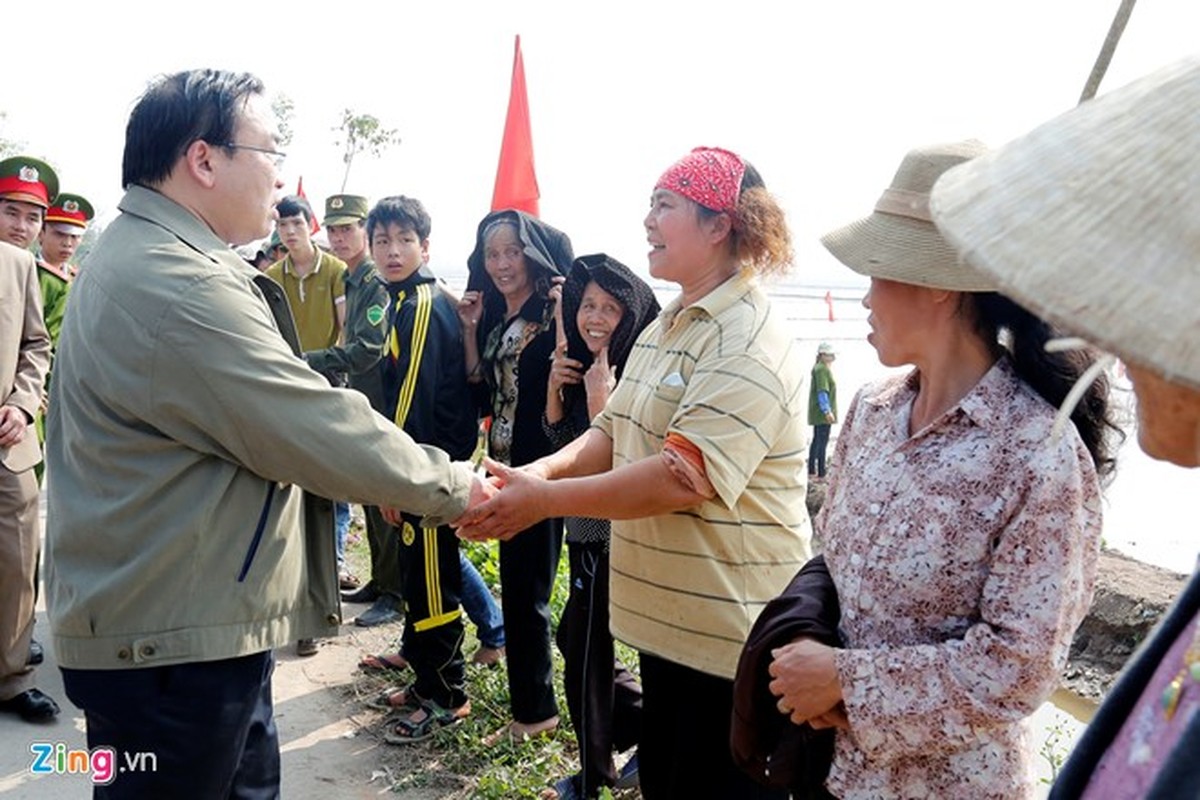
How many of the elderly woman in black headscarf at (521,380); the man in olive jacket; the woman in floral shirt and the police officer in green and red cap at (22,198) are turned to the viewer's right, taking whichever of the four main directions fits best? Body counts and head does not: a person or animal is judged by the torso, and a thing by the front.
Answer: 1

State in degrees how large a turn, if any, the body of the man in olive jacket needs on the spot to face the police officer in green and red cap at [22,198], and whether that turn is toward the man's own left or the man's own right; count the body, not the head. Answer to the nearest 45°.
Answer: approximately 90° to the man's own left

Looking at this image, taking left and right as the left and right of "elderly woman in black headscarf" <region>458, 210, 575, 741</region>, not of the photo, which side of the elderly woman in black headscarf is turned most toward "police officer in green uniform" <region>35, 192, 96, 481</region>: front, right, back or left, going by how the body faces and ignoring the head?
right

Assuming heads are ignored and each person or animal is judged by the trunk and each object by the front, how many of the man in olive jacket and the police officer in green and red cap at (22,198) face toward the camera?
1

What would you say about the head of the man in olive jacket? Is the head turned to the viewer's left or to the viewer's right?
to the viewer's right

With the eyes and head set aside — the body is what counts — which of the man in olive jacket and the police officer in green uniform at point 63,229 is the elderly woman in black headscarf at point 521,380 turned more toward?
the man in olive jacket

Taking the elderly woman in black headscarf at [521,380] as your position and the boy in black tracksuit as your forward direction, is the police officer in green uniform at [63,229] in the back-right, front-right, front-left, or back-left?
front-right

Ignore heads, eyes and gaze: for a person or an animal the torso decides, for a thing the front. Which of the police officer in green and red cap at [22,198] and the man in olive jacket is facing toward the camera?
the police officer in green and red cap

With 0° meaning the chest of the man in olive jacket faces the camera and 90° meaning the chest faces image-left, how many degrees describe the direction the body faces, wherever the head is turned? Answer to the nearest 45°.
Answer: approximately 270°

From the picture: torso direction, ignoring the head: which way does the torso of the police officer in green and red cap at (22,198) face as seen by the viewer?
toward the camera

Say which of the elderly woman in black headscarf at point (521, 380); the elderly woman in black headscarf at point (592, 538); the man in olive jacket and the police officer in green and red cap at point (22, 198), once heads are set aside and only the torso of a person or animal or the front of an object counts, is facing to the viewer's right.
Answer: the man in olive jacket

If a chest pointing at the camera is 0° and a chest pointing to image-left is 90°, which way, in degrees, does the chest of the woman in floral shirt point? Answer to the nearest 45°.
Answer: approximately 45°

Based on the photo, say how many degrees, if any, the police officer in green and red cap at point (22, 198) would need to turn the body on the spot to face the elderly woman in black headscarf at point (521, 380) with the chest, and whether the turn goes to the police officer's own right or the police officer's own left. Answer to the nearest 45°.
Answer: approximately 45° to the police officer's own left
